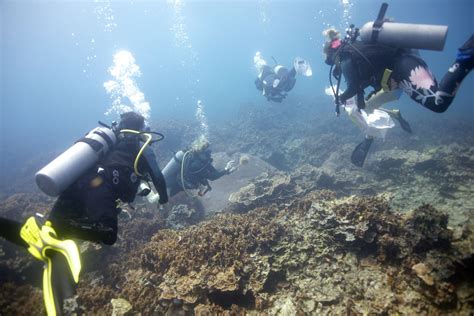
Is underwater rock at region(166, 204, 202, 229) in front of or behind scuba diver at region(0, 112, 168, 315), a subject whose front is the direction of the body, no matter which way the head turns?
in front

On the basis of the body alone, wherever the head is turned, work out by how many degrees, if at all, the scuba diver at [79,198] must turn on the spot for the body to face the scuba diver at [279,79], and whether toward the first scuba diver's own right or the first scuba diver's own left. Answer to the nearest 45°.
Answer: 0° — they already face them

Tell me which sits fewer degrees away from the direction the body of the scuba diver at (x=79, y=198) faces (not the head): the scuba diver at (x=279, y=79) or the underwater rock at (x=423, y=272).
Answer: the scuba diver

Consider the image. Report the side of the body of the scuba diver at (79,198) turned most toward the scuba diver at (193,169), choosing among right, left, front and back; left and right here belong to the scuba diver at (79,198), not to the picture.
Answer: front

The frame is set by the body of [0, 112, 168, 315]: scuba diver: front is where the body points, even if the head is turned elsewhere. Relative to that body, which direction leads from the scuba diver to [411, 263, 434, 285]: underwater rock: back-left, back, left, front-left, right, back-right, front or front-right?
right

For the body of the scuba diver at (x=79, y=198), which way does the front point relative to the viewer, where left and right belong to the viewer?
facing away from the viewer and to the right of the viewer
